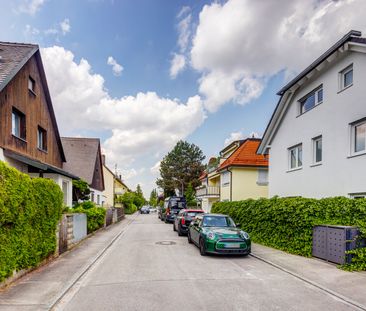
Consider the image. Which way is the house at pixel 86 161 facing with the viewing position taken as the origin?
facing the viewer and to the right of the viewer

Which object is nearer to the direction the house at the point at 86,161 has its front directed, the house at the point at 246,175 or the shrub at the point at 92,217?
the house

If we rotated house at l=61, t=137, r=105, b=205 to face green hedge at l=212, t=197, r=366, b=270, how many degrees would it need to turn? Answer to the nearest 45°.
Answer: approximately 45° to its right

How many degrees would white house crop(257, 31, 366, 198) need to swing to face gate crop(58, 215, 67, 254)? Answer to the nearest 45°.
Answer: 0° — it already faces it

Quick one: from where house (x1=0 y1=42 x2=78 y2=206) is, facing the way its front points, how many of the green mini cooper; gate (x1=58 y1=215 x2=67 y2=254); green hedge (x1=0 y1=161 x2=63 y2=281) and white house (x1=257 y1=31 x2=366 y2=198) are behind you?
0

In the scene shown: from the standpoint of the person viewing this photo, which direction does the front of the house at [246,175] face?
facing the viewer and to the left of the viewer

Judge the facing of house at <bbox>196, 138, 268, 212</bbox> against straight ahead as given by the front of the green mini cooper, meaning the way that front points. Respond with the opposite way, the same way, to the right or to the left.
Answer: to the right

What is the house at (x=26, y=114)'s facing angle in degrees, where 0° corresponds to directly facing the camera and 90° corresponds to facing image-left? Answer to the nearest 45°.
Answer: approximately 315°

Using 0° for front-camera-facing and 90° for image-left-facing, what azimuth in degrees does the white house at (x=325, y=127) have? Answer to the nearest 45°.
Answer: approximately 45°

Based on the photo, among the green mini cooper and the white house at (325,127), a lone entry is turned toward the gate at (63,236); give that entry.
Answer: the white house

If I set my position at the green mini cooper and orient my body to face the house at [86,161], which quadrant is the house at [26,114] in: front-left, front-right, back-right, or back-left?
front-left

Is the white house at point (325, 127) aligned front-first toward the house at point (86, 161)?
no

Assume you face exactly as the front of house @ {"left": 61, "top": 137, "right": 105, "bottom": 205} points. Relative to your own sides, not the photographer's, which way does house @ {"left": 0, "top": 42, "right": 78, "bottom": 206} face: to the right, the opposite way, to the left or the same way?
the same way

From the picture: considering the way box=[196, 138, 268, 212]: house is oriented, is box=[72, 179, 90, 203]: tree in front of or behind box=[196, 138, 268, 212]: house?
in front

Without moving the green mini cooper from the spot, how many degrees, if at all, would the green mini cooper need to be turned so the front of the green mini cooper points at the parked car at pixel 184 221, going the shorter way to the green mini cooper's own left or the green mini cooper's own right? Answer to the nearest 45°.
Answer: approximately 135° to the green mini cooper's own left
